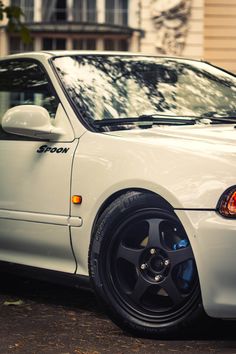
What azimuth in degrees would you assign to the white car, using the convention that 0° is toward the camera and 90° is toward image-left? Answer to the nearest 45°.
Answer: approximately 315°

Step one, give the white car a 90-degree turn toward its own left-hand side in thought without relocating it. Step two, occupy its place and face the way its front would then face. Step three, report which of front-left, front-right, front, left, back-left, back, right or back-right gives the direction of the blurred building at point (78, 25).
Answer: front-left

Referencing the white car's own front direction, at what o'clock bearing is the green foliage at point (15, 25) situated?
The green foliage is roughly at 7 o'clock from the white car.
